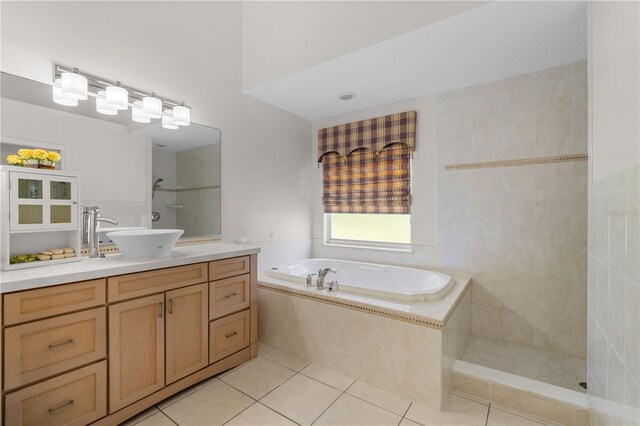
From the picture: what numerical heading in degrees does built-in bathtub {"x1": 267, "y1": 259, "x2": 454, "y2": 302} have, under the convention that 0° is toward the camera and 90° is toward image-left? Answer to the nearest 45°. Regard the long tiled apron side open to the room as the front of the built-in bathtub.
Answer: approximately 45°

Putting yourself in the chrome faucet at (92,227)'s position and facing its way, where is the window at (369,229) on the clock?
The window is roughly at 12 o'clock from the chrome faucet.

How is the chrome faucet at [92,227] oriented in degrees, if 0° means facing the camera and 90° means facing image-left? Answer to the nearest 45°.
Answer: approximately 270°

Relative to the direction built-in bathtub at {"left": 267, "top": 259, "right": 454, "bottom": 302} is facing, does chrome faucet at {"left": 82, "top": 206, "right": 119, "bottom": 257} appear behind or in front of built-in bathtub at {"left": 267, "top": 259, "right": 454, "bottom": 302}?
in front

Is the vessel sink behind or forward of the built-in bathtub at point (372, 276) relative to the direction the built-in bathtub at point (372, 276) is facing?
forward

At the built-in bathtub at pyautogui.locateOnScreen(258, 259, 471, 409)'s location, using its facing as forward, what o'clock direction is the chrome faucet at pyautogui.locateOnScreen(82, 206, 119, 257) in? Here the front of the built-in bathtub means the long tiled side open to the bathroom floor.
The chrome faucet is roughly at 1 o'clock from the built-in bathtub.

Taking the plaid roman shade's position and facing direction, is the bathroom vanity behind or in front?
in front

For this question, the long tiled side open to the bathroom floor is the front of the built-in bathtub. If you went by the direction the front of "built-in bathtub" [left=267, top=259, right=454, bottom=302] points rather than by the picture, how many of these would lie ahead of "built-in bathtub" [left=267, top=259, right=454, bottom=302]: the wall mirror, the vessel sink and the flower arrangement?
3

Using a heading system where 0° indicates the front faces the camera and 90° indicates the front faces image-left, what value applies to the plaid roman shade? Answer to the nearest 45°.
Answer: approximately 45°

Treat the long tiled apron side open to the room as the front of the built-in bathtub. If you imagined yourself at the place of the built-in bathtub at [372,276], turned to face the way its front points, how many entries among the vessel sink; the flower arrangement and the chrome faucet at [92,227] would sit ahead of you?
3

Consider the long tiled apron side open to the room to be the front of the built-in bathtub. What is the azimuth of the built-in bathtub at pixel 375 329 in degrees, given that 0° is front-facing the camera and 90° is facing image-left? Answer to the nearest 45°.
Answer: approximately 45°
